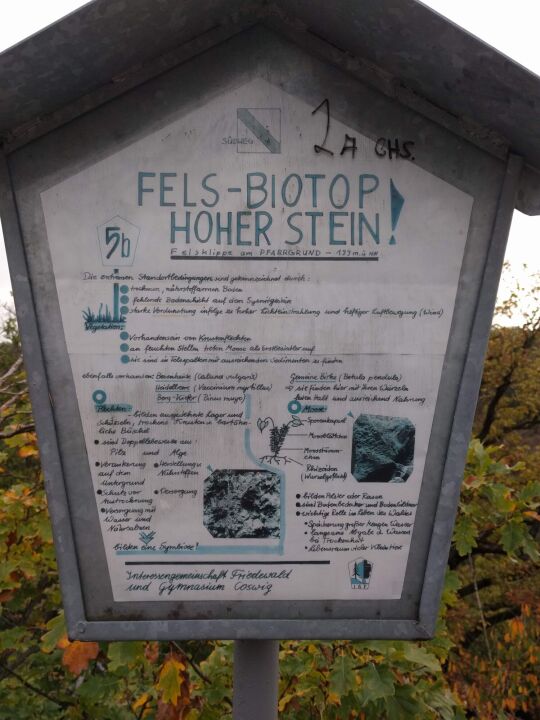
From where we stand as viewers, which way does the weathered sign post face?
facing the viewer

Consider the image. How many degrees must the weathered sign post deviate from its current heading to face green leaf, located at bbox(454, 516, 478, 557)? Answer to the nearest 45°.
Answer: approximately 135° to its left
